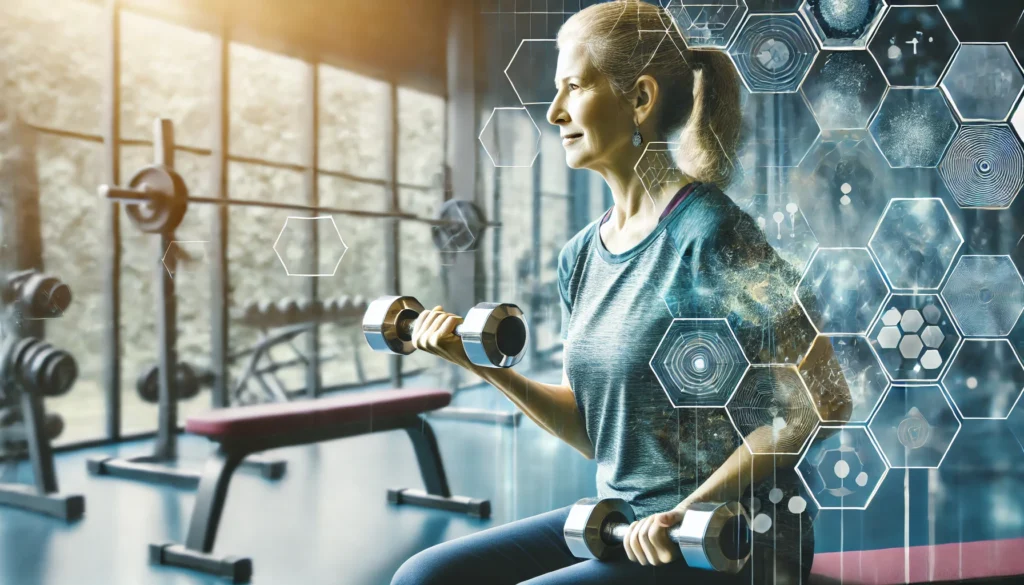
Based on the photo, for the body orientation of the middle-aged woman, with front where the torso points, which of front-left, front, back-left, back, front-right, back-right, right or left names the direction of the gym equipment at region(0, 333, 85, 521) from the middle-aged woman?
front-right

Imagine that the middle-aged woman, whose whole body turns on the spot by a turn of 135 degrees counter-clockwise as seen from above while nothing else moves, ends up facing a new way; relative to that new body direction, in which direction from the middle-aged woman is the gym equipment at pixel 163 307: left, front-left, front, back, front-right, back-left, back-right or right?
back

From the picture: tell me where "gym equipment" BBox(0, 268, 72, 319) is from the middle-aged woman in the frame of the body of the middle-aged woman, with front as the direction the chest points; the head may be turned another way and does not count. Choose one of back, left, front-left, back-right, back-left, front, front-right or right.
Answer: front-right

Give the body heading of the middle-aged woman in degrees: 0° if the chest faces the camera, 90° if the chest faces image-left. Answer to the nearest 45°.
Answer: approximately 45°

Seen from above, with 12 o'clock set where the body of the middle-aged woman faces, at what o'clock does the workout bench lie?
The workout bench is roughly at 2 o'clock from the middle-aged woman.

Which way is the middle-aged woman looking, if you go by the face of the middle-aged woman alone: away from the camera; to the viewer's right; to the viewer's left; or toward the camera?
to the viewer's left
